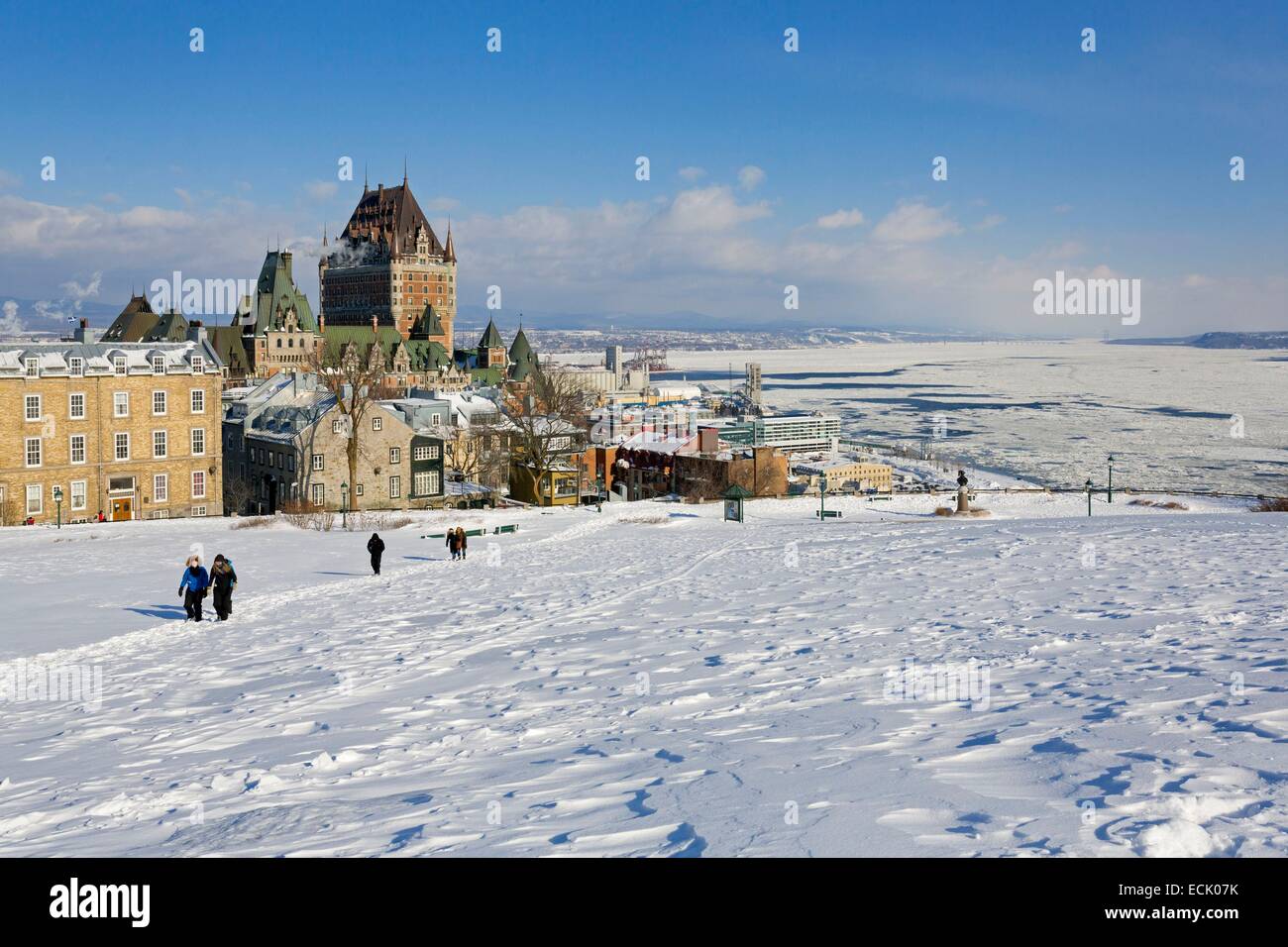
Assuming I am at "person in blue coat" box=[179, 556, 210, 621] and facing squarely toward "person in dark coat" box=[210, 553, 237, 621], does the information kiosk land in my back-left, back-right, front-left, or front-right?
front-left

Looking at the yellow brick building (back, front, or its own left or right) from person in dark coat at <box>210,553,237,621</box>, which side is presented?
front

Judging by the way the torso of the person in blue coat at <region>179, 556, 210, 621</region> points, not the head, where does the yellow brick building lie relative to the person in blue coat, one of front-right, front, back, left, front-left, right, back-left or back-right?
back

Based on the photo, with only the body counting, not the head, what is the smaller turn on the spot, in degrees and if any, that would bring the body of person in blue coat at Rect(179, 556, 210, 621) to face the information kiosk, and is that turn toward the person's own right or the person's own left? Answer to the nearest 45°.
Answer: approximately 135° to the person's own left

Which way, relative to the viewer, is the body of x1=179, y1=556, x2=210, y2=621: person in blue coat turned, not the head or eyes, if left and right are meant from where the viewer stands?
facing the viewer

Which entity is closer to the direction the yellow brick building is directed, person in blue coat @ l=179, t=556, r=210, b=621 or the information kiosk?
the person in blue coat

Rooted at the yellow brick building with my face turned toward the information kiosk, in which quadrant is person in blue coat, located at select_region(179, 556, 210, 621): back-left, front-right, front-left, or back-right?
front-right

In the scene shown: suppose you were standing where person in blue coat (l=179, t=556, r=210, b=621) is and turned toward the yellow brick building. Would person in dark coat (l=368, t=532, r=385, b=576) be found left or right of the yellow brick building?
right

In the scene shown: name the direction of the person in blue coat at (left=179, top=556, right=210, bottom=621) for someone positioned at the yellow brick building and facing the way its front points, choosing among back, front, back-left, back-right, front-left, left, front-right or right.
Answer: front

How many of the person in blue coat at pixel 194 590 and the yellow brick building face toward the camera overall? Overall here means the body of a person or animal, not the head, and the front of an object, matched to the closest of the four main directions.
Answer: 2

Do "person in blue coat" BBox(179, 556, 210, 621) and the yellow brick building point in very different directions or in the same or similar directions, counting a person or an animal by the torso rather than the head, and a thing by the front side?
same or similar directions
